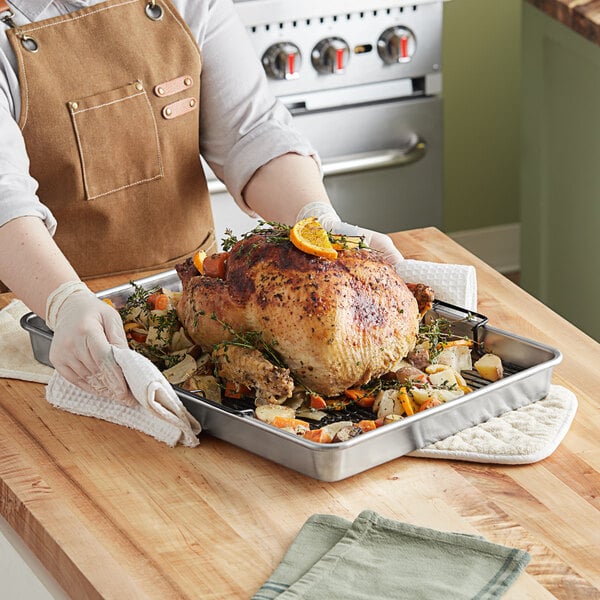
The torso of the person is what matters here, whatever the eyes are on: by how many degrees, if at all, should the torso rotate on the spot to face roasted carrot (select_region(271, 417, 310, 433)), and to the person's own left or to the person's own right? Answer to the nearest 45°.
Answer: approximately 45° to the person's own right

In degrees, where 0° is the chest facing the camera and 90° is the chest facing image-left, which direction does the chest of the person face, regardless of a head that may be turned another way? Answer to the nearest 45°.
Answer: approximately 315°

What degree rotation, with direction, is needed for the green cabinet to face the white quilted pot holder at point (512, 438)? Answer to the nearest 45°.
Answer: approximately 45° to its left
